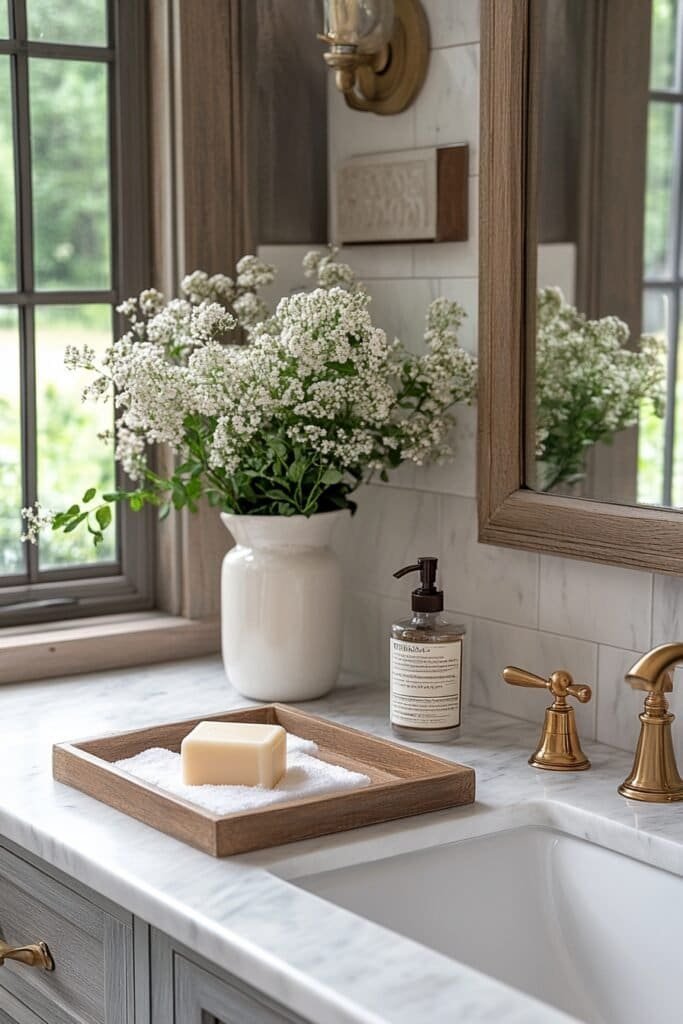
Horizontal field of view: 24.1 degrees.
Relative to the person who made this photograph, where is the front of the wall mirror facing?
facing the viewer and to the left of the viewer

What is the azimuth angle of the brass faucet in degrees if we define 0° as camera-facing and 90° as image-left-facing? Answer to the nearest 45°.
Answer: approximately 45°

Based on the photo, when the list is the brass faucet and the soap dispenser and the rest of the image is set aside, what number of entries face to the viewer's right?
0

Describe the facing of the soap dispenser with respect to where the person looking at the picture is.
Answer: facing the viewer
